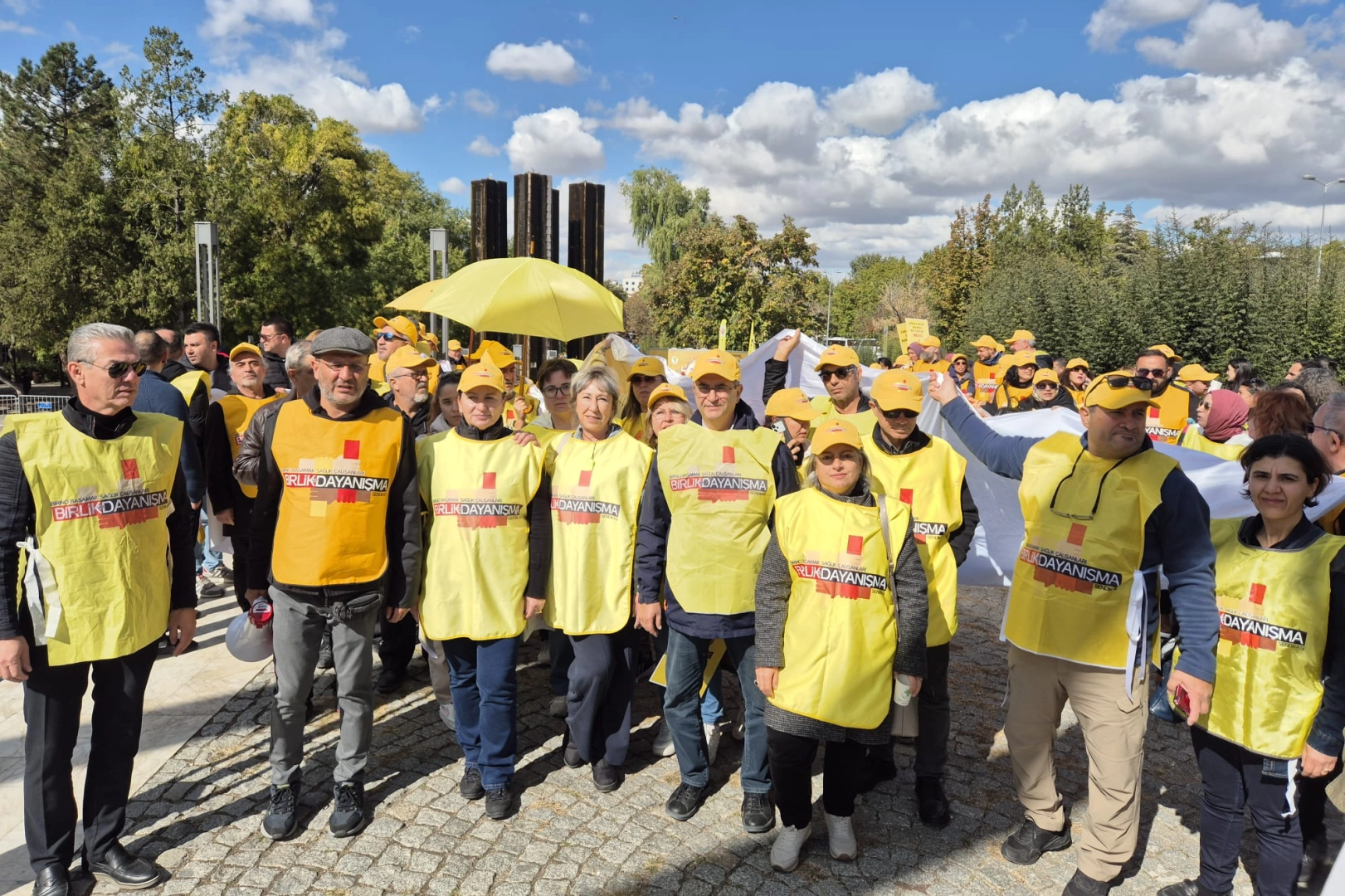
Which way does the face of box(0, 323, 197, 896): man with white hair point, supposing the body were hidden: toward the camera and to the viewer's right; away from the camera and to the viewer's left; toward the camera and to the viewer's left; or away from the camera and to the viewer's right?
toward the camera and to the viewer's right

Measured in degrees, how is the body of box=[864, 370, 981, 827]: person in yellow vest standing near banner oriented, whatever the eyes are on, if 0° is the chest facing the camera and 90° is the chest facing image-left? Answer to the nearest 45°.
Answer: approximately 0°

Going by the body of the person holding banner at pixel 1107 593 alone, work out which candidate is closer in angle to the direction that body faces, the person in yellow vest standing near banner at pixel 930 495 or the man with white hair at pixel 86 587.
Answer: the man with white hair

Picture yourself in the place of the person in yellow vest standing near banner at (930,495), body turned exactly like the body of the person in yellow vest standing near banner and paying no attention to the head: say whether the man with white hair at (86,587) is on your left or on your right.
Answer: on your right
